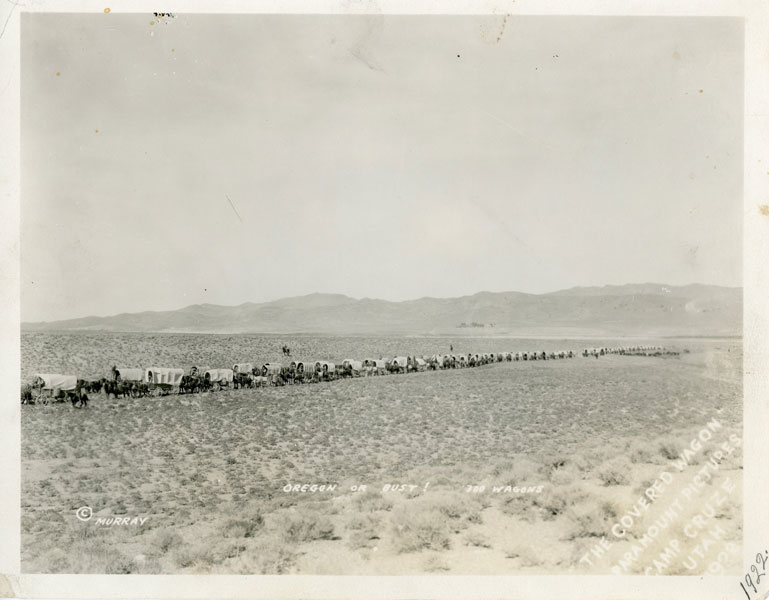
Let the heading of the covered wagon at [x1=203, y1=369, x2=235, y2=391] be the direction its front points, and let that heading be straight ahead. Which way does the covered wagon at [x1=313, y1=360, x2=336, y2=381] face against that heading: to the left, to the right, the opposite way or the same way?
the same way

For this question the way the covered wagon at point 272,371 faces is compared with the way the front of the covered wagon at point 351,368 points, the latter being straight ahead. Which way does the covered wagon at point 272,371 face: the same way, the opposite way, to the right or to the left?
the same way

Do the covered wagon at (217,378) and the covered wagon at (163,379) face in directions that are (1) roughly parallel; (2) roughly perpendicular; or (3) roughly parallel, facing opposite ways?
roughly parallel

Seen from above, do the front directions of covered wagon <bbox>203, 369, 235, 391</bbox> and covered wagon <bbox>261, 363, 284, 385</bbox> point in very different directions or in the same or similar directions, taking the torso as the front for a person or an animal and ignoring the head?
same or similar directions

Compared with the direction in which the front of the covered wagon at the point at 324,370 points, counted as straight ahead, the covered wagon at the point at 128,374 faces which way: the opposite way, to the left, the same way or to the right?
the same way

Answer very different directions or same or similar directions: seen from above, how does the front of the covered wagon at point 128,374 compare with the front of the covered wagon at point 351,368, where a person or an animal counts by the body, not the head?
same or similar directions
